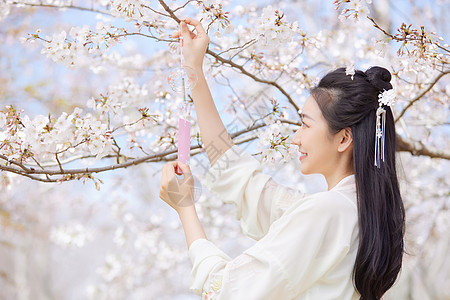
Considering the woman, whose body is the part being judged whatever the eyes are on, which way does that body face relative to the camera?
to the viewer's left

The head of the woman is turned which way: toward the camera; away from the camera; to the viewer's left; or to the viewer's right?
to the viewer's left
